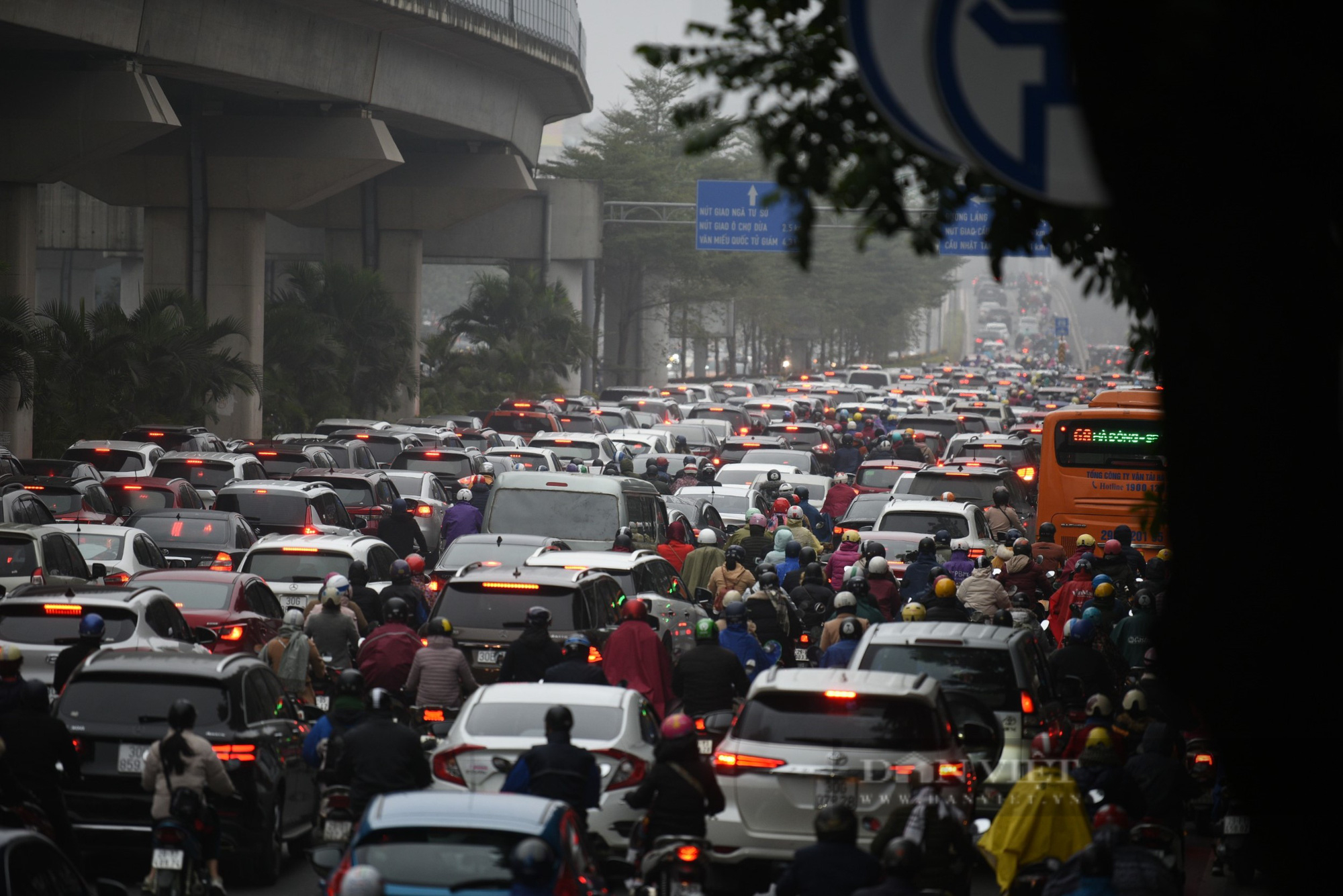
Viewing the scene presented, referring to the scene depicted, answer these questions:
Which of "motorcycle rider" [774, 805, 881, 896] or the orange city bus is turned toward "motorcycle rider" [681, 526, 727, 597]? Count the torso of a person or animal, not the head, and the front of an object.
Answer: "motorcycle rider" [774, 805, 881, 896]

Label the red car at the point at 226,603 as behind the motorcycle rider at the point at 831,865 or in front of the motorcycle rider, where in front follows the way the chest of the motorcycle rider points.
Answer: in front

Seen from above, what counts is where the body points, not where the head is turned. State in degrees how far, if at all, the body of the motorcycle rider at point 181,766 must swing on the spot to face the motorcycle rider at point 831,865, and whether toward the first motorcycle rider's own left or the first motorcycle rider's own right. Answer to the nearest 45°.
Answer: approximately 135° to the first motorcycle rider's own right

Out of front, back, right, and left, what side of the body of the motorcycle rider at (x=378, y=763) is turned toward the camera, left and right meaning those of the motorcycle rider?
back

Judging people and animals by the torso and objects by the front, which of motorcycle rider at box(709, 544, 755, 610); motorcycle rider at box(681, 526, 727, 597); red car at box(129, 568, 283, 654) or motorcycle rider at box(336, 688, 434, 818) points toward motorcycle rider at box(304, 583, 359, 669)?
motorcycle rider at box(336, 688, 434, 818)

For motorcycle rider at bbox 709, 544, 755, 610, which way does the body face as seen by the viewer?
away from the camera

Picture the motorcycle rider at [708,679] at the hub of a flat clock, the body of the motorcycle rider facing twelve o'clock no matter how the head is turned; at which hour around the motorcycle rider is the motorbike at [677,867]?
The motorbike is roughly at 6 o'clock from the motorcycle rider.

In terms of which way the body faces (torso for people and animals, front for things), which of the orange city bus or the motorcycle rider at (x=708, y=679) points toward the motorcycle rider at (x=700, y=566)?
the motorcycle rider at (x=708, y=679)

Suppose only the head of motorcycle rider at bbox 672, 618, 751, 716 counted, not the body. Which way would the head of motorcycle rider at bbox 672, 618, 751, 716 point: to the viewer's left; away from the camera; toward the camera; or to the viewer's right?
away from the camera

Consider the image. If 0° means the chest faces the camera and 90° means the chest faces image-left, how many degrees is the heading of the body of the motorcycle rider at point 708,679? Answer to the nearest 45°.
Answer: approximately 180°

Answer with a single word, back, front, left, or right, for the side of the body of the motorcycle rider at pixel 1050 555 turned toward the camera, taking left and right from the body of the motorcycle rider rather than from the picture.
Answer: back

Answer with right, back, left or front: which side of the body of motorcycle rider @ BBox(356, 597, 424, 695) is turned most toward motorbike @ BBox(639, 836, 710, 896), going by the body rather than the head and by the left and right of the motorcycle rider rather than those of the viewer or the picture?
back

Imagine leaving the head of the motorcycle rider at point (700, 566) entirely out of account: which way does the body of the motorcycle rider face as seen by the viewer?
away from the camera
